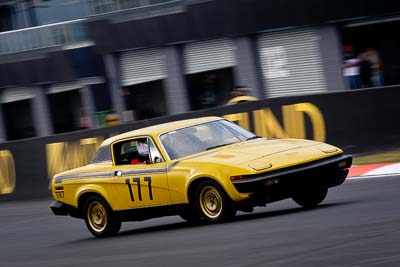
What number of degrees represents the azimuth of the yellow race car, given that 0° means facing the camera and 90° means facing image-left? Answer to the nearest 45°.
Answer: approximately 315°

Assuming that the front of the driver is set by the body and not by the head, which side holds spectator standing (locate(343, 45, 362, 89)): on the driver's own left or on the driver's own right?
on the driver's own left

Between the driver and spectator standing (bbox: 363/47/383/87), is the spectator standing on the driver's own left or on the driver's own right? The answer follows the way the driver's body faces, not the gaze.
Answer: on the driver's own left

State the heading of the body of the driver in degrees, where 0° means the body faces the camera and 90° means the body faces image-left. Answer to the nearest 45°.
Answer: approximately 315°

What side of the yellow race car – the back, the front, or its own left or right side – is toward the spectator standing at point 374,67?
left

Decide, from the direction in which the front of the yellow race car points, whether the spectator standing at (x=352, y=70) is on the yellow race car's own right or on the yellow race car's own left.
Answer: on the yellow race car's own left
